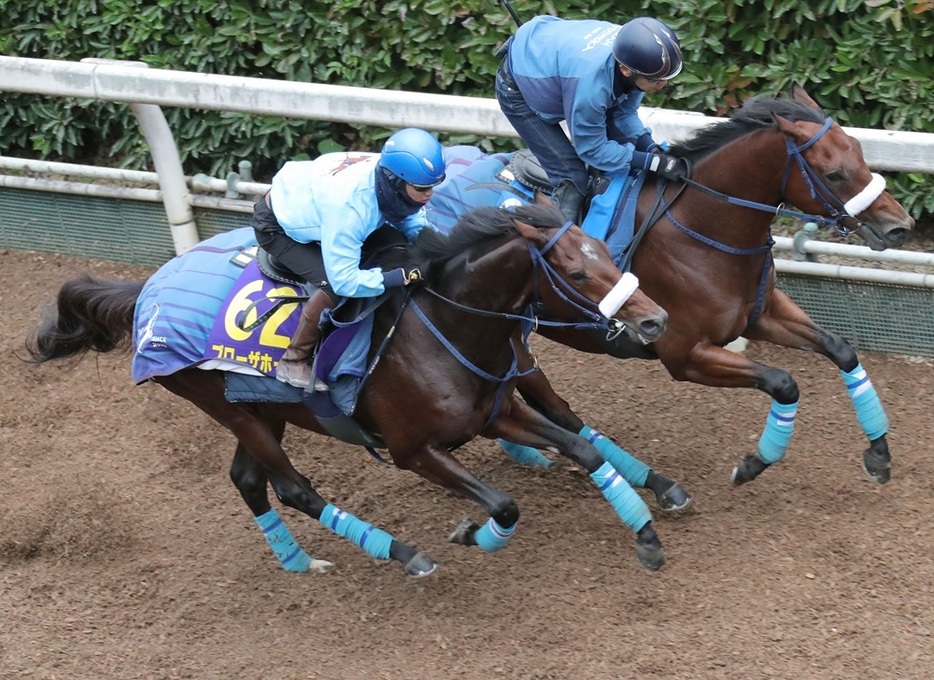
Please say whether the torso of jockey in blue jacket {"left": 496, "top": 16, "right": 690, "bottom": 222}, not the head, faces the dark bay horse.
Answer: no

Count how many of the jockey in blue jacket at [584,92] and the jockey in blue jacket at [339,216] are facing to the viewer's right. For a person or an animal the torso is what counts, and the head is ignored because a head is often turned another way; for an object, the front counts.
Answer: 2

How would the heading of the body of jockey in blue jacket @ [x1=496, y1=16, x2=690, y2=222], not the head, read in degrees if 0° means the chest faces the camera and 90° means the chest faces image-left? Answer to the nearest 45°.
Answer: approximately 270°

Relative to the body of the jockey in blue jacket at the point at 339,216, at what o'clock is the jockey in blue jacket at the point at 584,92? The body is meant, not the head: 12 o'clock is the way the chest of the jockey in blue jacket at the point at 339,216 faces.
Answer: the jockey in blue jacket at the point at 584,92 is roughly at 11 o'clock from the jockey in blue jacket at the point at 339,216.

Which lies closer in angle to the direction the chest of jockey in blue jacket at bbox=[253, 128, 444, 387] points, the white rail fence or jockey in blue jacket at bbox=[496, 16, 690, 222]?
the jockey in blue jacket

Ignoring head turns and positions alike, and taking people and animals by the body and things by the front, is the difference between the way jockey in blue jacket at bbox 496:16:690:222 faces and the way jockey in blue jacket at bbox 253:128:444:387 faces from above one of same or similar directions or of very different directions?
same or similar directions

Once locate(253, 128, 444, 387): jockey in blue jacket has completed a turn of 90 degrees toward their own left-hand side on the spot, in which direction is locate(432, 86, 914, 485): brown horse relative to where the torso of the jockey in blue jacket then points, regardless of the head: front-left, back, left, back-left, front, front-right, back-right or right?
right

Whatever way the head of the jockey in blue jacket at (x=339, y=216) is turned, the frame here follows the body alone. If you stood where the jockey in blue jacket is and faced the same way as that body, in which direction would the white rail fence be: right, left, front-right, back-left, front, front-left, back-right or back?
left

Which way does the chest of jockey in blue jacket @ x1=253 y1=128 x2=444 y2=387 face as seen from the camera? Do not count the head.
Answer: to the viewer's right
